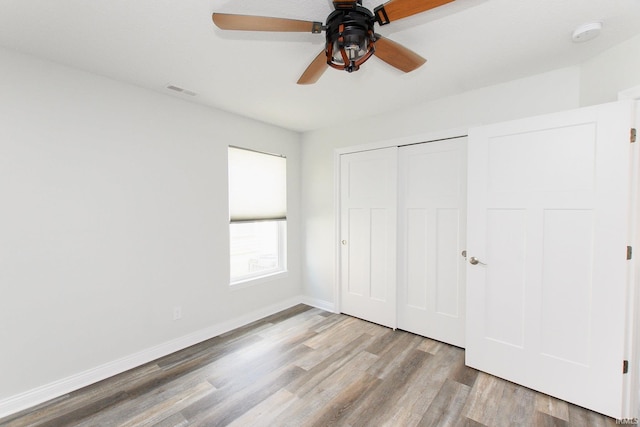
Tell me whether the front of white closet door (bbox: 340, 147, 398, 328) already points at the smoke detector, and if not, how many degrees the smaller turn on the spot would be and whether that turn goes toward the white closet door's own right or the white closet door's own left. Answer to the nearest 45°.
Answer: approximately 90° to the white closet door's own left

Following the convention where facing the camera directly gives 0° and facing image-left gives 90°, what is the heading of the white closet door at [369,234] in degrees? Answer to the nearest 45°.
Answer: approximately 45°

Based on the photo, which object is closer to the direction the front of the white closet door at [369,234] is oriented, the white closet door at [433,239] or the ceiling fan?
the ceiling fan

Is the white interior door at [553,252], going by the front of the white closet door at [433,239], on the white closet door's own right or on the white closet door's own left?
on the white closet door's own left

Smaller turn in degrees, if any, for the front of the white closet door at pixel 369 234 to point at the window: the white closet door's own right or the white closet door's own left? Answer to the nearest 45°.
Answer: approximately 45° to the white closet door's own right

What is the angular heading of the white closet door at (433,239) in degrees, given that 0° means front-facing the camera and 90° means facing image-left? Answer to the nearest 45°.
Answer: approximately 45°

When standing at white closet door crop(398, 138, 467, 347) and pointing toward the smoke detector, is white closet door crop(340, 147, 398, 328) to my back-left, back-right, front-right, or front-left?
back-right

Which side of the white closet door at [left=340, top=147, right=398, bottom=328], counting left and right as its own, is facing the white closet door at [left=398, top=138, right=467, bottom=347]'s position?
left

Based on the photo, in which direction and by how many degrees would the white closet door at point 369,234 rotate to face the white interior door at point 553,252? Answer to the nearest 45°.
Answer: approximately 90° to its left
